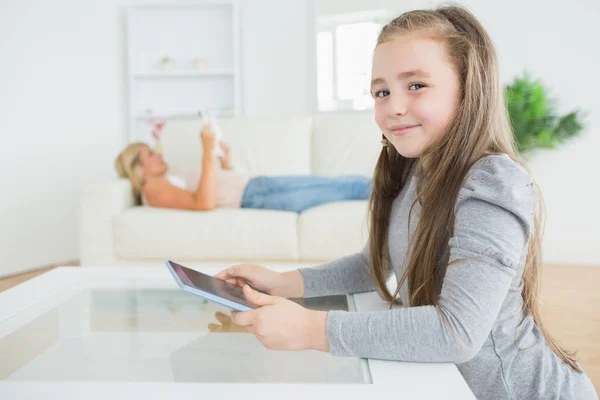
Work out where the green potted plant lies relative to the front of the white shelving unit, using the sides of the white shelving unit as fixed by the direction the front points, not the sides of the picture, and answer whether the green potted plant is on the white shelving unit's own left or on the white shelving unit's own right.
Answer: on the white shelving unit's own left

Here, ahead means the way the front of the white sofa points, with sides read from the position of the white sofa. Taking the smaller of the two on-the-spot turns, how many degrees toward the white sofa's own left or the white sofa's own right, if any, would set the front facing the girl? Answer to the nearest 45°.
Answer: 0° — it already faces them

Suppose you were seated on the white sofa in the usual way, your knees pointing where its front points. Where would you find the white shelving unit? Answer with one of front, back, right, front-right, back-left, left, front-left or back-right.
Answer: back

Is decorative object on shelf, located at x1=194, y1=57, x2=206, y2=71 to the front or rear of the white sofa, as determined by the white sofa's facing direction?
to the rear

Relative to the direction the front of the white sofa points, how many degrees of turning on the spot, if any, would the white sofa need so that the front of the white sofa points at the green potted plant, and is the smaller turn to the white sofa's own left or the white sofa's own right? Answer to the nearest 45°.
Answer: approximately 135° to the white sofa's own left

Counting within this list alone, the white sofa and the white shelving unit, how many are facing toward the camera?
2

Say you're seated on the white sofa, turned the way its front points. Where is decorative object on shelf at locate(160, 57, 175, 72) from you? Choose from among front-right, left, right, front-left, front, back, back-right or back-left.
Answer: back

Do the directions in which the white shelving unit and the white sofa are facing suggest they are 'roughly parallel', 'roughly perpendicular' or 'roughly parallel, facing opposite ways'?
roughly parallel

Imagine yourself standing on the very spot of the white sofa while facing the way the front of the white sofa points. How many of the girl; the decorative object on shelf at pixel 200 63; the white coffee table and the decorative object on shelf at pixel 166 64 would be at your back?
2

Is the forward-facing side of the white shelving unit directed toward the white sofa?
yes

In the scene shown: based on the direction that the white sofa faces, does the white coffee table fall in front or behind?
in front

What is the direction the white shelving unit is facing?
toward the camera

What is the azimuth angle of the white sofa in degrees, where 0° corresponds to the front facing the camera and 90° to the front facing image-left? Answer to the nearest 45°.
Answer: approximately 0°
